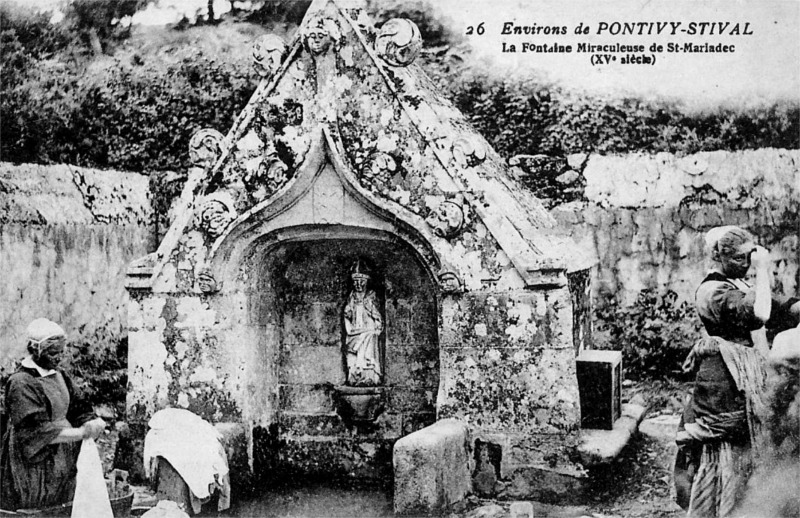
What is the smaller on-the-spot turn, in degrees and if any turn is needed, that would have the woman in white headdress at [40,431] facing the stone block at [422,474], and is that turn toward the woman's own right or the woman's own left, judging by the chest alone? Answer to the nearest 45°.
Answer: approximately 45° to the woman's own left

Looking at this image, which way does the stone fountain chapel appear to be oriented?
toward the camera

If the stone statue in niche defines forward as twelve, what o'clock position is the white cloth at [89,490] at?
The white cloth is roughly at 2 o'clock from the stone statue in niche.

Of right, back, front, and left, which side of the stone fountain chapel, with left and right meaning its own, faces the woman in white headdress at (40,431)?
right

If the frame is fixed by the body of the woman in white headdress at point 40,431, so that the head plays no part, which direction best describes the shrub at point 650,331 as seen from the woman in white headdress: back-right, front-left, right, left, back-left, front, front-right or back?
front-left

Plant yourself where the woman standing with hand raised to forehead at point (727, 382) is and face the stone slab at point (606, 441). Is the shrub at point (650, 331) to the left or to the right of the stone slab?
right

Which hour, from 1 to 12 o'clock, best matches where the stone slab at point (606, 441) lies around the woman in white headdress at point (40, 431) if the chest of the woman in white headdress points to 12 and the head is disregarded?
The stone slab is roughly at 11 o'clock from the woman in white headdress.

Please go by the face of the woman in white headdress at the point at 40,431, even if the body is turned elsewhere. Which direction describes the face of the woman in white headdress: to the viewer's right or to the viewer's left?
to the viewer's right

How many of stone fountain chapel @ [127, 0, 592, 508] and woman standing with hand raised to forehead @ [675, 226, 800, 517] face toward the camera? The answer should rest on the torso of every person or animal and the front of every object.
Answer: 1
